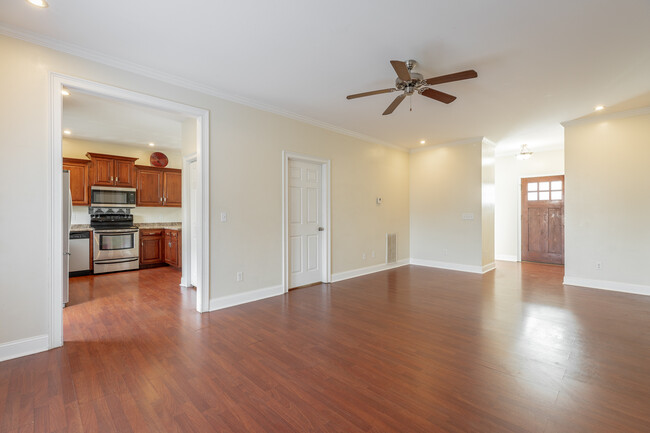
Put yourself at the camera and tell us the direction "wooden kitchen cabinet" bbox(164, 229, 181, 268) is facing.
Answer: facing the viewer and to the left of the viewer

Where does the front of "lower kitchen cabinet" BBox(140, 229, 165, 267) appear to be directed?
toward the camera

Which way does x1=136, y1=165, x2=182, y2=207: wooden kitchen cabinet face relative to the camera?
toward the camera

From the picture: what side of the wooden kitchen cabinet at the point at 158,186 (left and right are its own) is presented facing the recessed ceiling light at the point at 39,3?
front

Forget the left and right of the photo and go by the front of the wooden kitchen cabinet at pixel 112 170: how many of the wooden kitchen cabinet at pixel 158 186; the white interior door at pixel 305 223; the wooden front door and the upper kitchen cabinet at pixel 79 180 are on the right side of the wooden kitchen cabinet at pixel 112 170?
1

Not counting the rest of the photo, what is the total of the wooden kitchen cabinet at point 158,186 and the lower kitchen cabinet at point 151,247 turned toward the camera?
2

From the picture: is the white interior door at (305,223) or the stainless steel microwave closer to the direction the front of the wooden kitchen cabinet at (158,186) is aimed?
the white interior door

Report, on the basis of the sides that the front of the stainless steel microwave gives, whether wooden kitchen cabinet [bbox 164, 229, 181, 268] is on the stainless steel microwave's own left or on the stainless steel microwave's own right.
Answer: on the stainless steel microwave's own left

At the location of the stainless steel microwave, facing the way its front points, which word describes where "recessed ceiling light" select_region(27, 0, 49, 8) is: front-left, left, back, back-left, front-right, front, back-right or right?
front

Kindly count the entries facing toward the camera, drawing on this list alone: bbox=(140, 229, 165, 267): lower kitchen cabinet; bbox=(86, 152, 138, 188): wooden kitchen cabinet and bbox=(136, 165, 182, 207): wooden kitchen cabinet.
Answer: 3

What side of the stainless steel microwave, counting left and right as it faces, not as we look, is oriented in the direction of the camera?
front

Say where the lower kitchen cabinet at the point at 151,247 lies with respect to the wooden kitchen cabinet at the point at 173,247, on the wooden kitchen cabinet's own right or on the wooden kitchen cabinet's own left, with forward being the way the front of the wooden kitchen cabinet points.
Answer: on the wooden kitchen cabinet's own right

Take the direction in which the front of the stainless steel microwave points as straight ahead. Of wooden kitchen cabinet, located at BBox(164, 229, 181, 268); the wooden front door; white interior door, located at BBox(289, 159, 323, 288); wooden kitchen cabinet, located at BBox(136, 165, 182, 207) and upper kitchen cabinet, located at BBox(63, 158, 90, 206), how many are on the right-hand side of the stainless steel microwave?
1
